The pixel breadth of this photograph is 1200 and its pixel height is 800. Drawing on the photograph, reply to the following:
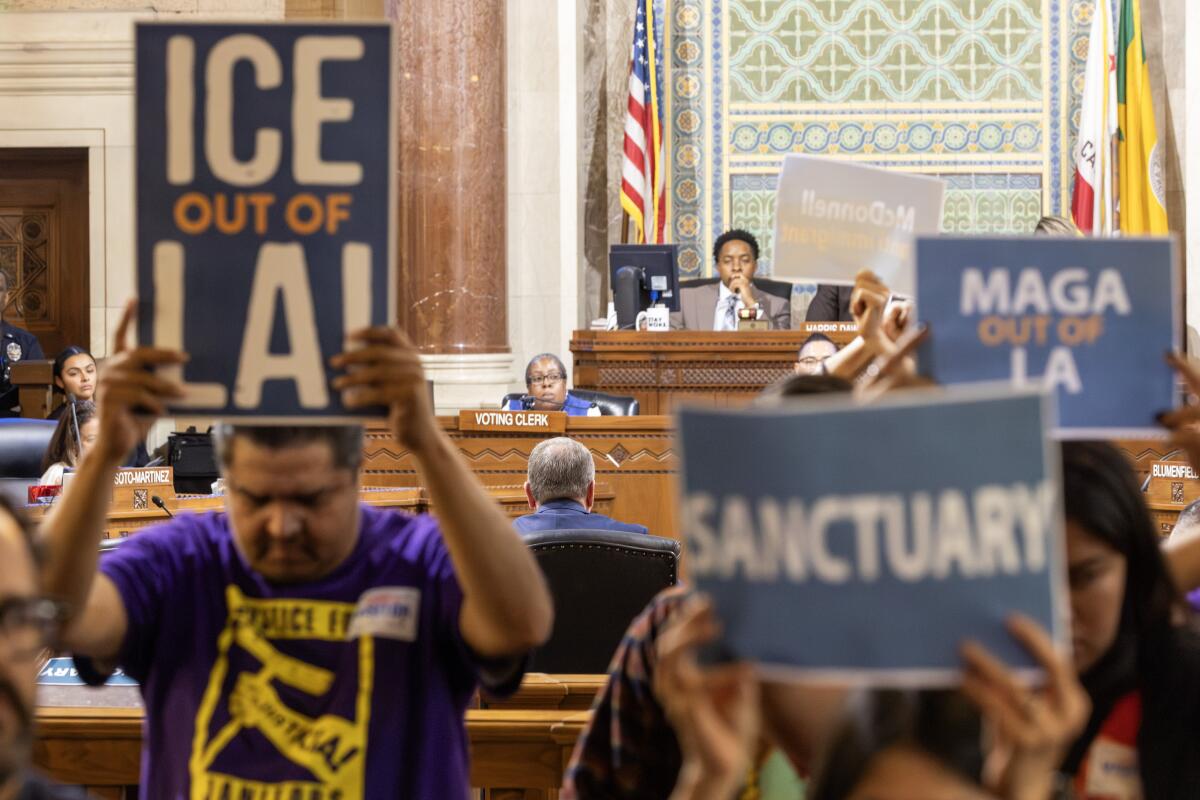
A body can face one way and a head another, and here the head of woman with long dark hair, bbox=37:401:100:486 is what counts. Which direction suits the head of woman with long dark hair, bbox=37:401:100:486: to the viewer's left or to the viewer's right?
to the viewer's right

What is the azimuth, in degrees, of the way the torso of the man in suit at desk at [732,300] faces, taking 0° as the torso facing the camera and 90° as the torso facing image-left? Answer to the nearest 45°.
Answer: approximately 0°

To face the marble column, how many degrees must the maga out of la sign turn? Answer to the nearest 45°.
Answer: approximately 135° to its right

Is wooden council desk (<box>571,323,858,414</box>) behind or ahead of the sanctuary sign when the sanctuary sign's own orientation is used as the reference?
behind

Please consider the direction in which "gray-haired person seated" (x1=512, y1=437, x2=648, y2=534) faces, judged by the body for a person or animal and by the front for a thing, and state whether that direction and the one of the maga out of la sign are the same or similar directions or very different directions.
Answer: very different directions

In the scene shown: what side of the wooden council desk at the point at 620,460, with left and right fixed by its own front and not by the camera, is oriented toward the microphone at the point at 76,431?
right

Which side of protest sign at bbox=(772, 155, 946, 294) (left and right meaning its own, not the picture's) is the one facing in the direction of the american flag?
front

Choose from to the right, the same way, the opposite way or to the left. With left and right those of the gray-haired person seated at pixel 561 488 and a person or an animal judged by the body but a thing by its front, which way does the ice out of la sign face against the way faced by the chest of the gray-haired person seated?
the opposite way

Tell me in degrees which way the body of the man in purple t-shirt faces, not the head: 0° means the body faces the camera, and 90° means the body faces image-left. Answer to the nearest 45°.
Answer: approximately 0°

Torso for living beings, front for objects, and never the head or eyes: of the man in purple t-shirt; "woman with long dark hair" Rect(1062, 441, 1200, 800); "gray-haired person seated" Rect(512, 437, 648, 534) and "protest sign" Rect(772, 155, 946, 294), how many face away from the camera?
2

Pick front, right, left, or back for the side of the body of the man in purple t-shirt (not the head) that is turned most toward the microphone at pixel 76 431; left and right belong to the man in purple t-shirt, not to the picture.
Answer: back

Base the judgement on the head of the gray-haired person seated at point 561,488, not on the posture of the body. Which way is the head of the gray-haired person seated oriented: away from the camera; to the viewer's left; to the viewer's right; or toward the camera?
away from the camera
